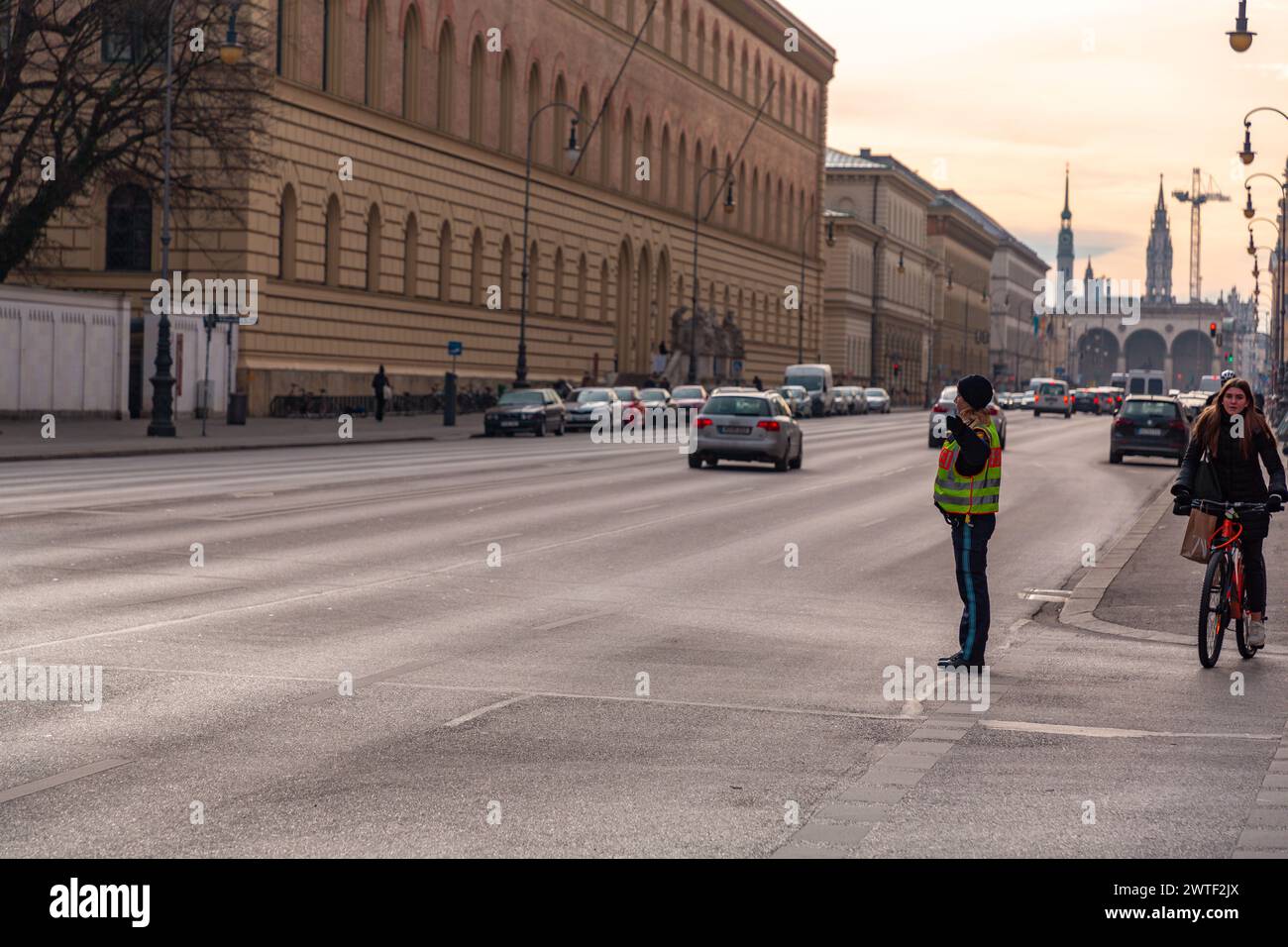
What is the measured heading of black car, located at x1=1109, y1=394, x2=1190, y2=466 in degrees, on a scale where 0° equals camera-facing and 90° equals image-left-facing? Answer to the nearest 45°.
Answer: approximately 180°

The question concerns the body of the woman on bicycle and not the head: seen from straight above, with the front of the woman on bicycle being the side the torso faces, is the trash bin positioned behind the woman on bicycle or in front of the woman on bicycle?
behind

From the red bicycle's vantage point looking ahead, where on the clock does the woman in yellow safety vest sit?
The woman in yellow safety vest is roughly at 2 o'clock from the red bicycle.

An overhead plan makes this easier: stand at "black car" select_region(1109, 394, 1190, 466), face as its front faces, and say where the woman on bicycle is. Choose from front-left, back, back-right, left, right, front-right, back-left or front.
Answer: back

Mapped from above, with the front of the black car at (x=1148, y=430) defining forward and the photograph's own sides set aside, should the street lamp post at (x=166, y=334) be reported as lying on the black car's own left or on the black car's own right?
on the black car's own left

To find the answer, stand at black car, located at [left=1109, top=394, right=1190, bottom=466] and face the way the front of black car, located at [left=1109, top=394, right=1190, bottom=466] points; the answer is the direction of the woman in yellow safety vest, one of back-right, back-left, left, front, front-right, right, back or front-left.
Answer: back

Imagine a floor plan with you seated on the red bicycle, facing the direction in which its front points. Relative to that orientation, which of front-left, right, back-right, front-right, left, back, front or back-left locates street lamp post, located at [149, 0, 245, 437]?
back-right

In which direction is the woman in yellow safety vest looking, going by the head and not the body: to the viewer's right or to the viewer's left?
to the viewer's left
